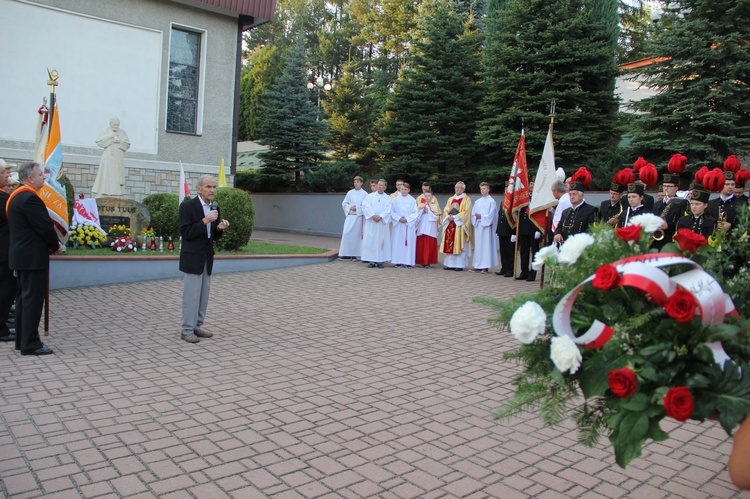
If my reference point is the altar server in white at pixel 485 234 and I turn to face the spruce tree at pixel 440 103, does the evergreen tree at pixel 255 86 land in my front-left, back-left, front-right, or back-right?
front-left

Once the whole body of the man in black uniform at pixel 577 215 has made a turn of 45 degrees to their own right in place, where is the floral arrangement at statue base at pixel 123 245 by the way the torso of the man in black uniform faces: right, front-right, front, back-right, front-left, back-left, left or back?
front

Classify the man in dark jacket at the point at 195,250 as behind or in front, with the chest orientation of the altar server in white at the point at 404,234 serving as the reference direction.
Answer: in front

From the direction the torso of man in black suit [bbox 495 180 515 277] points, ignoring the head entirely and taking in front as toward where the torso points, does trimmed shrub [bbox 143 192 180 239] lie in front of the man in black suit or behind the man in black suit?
in front

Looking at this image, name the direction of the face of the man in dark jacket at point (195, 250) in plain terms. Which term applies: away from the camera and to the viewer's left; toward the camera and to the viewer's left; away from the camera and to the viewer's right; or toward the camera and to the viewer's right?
toward the camera and to the viewer's right

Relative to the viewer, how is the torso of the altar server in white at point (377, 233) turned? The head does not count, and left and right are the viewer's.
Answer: facing the viewer

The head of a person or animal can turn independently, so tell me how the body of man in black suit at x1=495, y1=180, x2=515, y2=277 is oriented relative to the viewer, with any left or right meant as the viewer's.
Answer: facing the viewer and to the left of the viewer

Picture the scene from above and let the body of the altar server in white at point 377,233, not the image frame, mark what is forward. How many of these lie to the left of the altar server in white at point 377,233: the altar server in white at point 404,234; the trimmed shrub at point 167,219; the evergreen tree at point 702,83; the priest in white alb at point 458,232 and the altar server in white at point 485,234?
4

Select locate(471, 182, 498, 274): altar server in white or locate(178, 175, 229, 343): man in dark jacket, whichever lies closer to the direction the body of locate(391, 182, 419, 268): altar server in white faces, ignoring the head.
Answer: the man in dark jacket

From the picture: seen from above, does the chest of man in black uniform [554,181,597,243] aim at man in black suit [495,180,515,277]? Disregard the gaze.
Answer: no

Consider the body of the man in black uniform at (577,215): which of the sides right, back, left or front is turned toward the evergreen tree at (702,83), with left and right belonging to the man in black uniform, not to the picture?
back

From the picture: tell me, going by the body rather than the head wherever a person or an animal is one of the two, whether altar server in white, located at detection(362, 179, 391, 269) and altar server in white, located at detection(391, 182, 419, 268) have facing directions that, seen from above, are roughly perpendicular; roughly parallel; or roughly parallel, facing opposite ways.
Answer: roughly parallel

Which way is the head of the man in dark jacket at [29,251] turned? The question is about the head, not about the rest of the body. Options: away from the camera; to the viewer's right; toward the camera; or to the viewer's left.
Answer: to the viewer's right

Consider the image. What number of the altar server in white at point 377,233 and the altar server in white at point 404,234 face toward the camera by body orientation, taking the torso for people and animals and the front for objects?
2

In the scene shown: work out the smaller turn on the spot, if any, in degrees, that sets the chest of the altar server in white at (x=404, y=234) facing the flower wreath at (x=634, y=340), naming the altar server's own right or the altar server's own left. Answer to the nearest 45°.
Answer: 0° — they already face it

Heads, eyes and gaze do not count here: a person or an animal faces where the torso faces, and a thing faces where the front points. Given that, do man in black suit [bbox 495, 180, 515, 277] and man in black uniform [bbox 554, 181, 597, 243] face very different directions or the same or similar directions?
same or similar directions

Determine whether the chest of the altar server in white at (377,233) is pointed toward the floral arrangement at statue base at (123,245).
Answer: no
